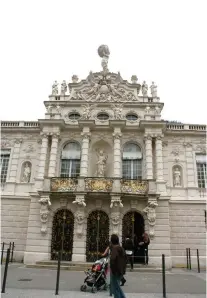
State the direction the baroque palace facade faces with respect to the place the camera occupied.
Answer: facing the viewer

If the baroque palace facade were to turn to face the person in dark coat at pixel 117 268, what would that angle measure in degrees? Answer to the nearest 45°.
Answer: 0° — it already faces them
